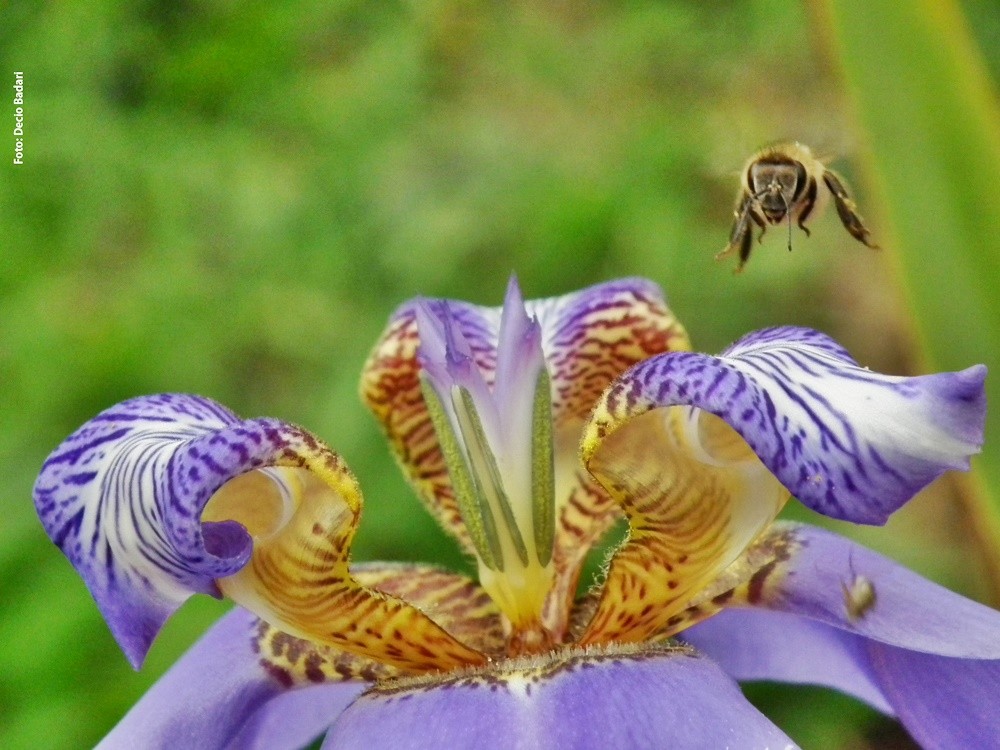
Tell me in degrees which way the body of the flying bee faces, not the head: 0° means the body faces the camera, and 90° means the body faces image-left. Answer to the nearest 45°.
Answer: approximately 0°
